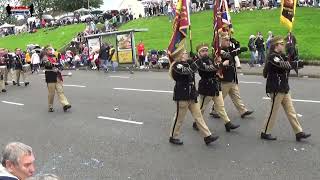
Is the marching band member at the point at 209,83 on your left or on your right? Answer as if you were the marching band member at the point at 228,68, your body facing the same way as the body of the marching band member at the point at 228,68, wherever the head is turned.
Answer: on your right
